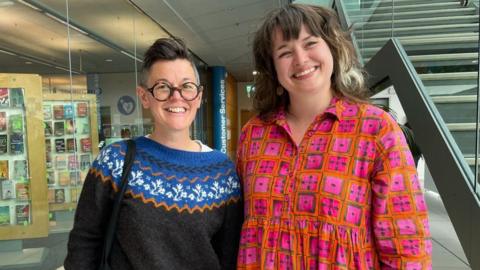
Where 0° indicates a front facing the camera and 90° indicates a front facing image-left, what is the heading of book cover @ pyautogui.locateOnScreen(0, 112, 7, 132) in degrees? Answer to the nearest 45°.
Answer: approximately 0°

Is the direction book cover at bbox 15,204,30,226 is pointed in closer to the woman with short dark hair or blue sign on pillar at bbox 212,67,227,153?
the woman with short dark hair
